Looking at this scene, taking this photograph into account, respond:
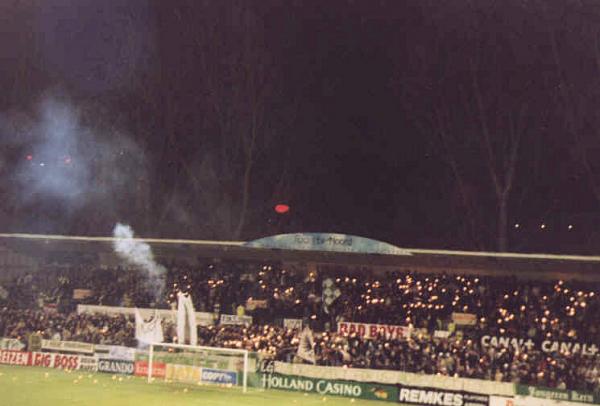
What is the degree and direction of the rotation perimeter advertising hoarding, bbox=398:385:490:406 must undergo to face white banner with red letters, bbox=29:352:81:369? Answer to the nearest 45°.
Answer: approximately 90° to its right

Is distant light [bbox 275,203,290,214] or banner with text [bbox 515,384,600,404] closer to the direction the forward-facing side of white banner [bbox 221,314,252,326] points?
the banner with text

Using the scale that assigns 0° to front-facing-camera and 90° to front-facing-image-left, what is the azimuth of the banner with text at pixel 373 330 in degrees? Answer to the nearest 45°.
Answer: approximately 0°

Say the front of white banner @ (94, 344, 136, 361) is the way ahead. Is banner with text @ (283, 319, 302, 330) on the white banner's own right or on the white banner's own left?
on the white banner's own left

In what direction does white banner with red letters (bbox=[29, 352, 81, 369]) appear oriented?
toward the camera

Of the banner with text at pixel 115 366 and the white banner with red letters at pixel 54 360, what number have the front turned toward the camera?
2

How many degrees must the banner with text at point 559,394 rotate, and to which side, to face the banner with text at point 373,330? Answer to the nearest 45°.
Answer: approximately 135° to its right

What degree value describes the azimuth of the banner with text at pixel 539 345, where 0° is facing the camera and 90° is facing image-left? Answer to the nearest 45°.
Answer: approximately 0°

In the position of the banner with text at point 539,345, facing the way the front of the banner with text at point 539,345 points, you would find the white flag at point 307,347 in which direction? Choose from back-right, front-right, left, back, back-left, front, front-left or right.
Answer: right

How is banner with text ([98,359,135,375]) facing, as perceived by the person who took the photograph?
facing the viewer

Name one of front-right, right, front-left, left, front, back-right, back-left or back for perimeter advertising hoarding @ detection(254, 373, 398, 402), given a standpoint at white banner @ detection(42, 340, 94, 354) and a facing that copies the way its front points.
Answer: front-left

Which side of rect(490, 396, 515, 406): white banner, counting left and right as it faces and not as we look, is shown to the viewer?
front

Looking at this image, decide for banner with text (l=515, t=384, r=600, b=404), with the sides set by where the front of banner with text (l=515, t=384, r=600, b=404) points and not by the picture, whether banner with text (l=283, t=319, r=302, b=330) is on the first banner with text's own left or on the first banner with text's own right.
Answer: on the first banner with text's own right
